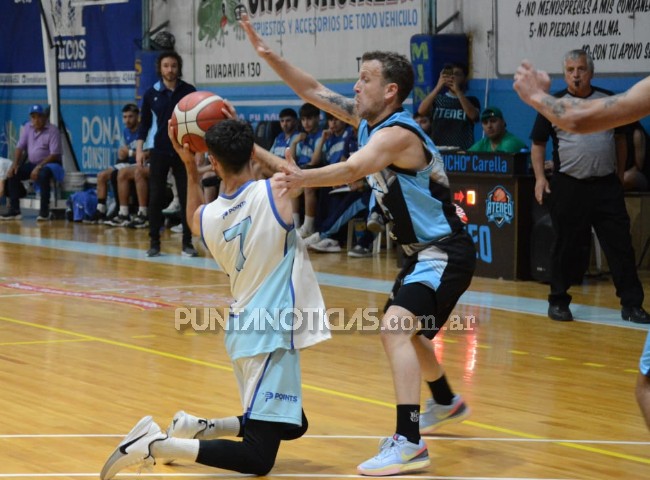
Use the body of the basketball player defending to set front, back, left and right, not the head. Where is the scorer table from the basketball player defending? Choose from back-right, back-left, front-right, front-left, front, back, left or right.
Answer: right

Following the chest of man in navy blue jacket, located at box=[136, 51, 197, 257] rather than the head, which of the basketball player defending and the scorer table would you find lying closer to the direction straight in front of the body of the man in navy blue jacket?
the basketball player defending

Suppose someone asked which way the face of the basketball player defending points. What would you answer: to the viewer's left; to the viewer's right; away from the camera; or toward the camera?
to the viewer's left

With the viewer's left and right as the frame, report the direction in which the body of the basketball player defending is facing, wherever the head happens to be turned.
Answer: facing to the left of the viewer

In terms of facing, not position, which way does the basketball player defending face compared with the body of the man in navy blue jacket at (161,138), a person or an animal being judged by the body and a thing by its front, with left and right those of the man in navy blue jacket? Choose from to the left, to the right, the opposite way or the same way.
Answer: to the right

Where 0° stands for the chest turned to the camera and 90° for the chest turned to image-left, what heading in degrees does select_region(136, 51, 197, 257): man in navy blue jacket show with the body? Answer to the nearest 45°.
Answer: approximately 0°

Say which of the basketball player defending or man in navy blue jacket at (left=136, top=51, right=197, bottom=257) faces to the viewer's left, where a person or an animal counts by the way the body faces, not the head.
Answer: the basketball player defending
